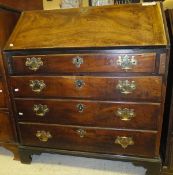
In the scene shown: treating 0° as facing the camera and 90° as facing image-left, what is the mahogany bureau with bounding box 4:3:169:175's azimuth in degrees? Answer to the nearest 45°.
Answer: approximately 0°

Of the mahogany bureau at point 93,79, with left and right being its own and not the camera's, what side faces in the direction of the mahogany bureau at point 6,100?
right
